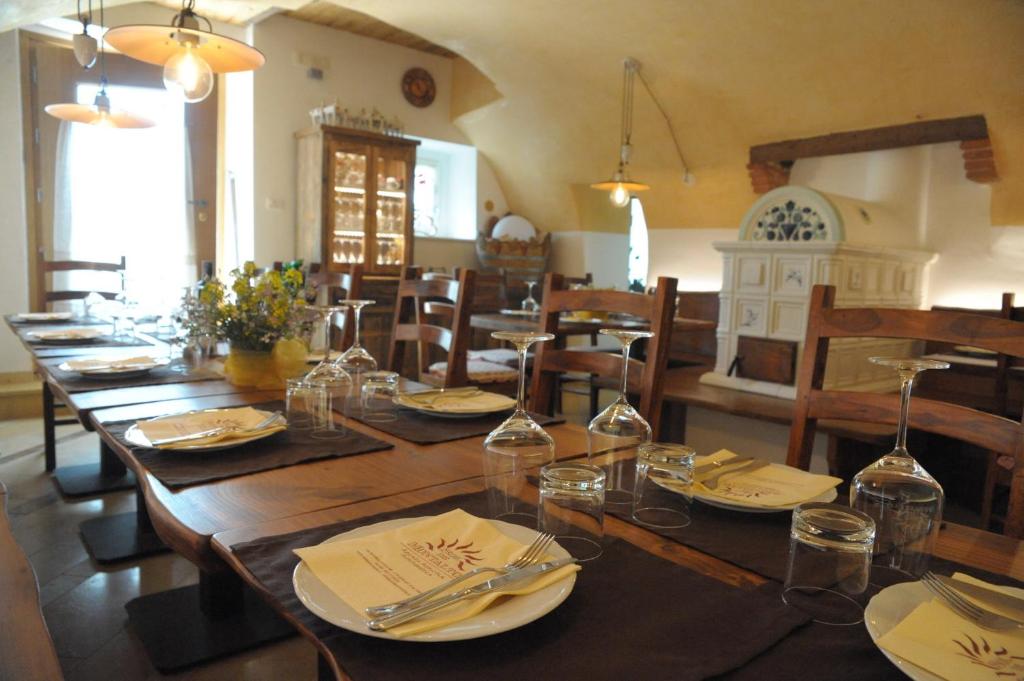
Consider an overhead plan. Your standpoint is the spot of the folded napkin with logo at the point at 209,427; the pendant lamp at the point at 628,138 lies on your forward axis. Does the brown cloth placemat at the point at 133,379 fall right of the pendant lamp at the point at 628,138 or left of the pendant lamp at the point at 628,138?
left

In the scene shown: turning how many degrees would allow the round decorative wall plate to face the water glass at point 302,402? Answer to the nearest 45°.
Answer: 0° — it already faces it

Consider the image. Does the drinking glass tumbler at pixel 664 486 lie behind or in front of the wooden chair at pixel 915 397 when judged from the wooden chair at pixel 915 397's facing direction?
in front

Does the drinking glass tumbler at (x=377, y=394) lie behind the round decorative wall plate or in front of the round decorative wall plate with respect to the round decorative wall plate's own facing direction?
in front

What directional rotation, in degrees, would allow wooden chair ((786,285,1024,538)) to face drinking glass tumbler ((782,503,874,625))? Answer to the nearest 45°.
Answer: approximately 45° to its left

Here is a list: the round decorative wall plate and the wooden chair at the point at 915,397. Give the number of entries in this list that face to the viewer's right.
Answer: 0

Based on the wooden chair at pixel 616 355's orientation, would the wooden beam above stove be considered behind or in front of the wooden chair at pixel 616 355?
behind

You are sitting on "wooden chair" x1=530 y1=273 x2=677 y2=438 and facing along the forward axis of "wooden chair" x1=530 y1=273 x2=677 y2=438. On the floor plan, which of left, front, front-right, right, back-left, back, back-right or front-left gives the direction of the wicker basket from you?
back-right

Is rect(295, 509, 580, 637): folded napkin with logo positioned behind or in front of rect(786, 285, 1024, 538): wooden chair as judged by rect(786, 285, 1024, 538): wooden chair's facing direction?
in front

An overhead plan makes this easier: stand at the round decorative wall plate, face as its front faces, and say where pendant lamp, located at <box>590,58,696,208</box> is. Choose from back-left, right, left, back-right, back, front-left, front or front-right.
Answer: front-left

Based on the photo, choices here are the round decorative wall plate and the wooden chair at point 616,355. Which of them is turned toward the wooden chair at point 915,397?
the round decorative wall plate

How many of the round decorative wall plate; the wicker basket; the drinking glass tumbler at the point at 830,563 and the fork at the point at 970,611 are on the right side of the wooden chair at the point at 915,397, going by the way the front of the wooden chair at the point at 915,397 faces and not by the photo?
2
